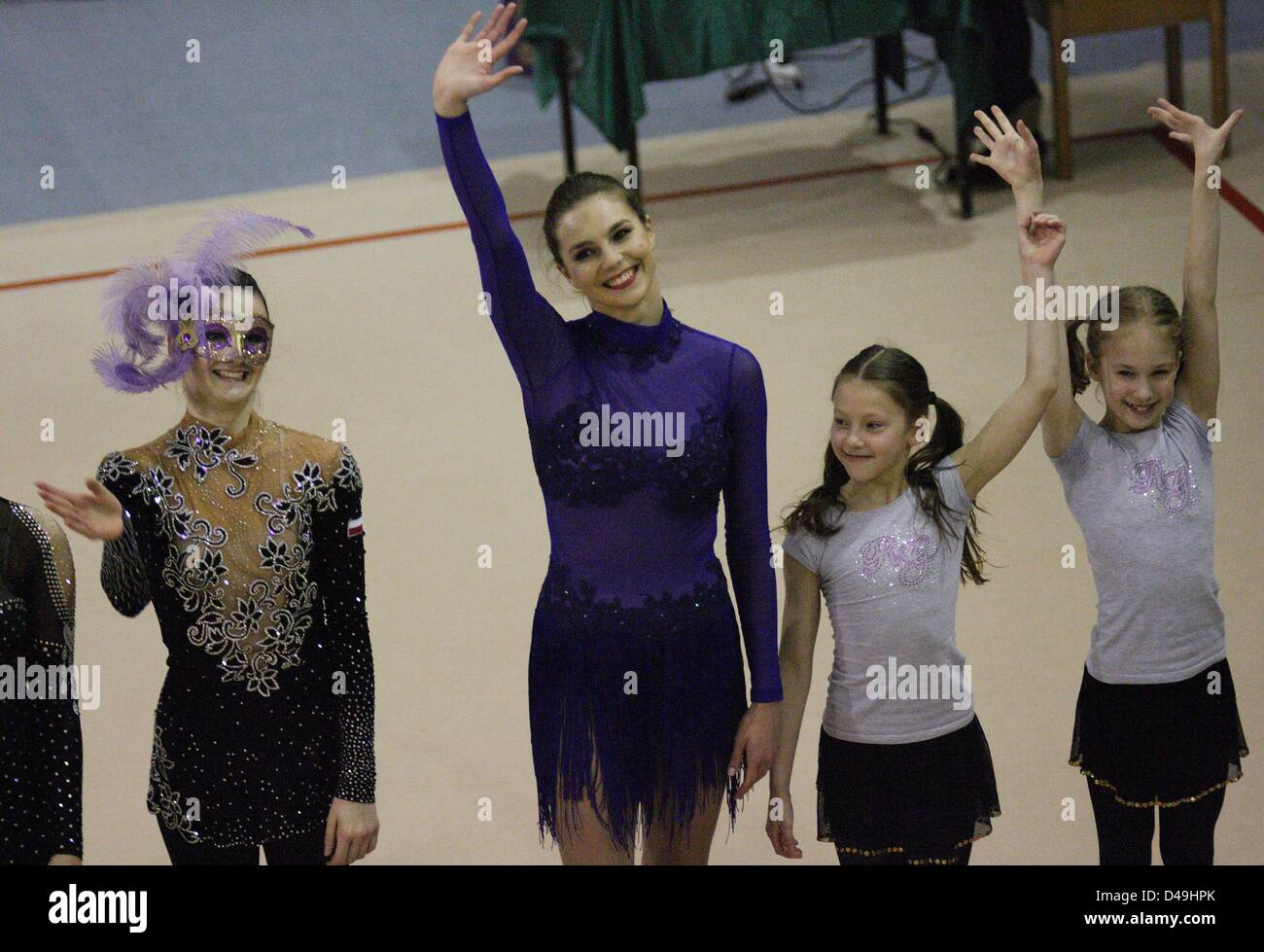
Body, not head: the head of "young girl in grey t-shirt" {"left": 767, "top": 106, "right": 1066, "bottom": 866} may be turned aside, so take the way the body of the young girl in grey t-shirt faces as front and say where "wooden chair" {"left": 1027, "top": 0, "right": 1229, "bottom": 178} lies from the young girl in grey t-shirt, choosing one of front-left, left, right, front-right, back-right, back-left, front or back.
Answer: back

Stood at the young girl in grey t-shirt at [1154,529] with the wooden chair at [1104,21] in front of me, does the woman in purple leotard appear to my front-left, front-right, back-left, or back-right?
back-left

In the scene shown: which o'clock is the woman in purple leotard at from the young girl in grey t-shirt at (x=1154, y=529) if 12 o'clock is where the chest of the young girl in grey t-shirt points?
The woman in purple leotard is roughly at 2 o'clock from the young girl in grey t-shirt.

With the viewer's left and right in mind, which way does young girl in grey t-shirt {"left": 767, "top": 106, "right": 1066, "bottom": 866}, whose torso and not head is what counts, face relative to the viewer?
facing the viewer

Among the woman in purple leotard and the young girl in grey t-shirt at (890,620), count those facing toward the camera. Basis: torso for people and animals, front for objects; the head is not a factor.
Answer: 2

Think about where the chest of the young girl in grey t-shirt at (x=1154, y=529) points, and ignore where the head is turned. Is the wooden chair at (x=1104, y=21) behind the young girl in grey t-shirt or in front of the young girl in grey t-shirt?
behind

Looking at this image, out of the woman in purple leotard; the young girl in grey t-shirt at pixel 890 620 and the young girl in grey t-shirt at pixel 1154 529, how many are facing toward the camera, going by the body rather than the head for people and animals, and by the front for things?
3

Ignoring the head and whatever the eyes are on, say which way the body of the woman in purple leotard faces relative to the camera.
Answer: toward the camera
